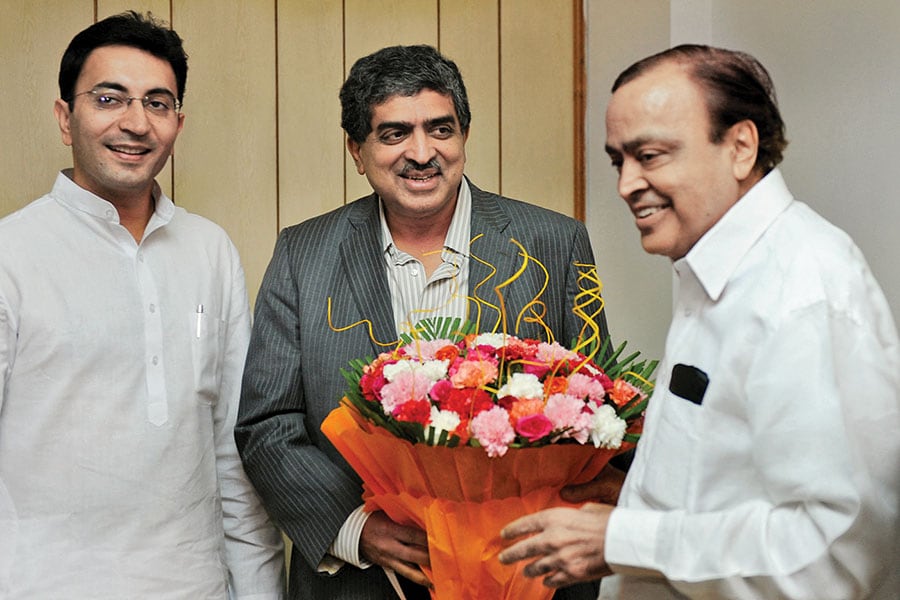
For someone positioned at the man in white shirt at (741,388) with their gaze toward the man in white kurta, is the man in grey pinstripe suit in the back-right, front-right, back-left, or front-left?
front-right

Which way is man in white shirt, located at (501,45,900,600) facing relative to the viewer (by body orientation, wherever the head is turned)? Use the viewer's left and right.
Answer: facing the viewer and to the left of the viewer

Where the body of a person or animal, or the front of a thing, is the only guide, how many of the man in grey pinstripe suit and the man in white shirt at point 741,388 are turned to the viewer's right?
0

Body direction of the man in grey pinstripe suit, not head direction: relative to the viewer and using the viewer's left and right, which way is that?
facing the viewer
